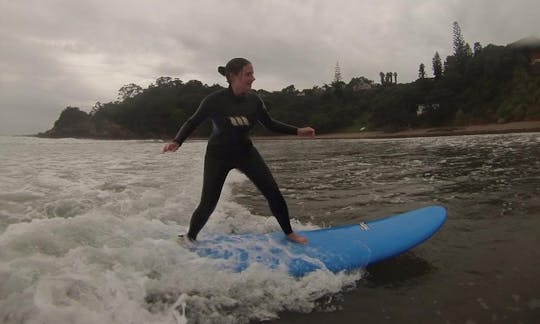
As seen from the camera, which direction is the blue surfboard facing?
to the viewer's right
